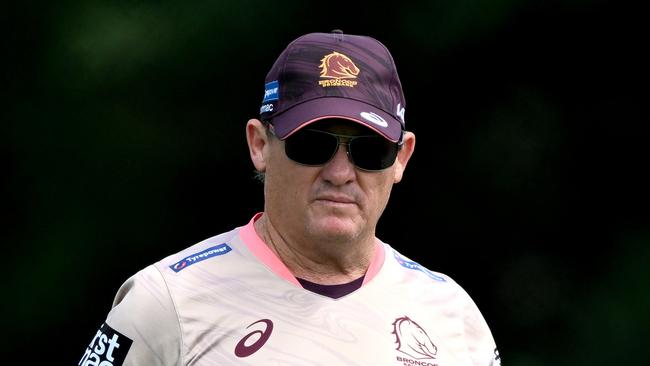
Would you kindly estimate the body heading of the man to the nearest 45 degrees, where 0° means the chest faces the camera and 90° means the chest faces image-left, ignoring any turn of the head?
approximately 0°
